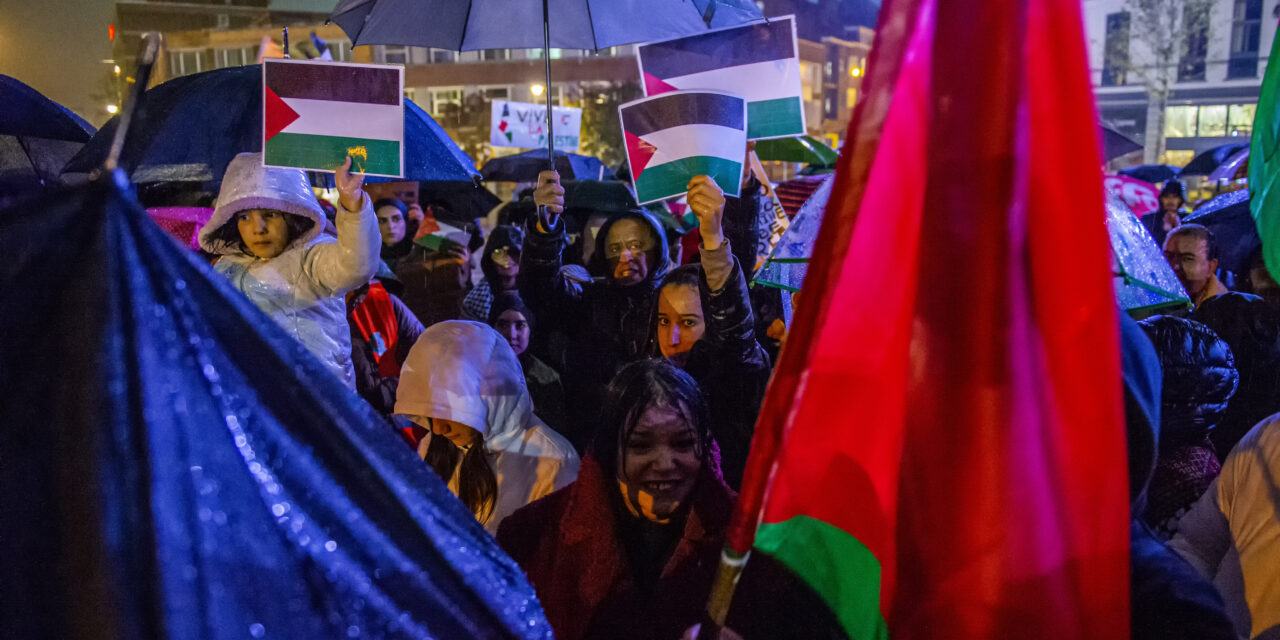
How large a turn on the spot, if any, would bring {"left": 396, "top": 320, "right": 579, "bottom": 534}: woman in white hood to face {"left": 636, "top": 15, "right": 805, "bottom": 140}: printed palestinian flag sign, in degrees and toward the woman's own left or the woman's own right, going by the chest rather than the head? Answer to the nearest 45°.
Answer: approximately 180°

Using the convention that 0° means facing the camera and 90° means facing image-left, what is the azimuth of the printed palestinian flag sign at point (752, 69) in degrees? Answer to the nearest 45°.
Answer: approximately 0°

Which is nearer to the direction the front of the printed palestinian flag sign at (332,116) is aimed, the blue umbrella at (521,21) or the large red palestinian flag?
the large red palestinian flag

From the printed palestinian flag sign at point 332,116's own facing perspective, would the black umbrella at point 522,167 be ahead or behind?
behind

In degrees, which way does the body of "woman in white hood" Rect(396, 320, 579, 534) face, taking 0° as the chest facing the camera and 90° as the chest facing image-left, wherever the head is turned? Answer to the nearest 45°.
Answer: approximately 45°
